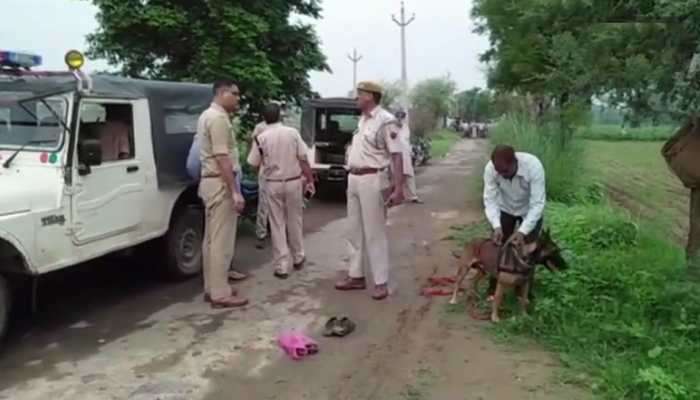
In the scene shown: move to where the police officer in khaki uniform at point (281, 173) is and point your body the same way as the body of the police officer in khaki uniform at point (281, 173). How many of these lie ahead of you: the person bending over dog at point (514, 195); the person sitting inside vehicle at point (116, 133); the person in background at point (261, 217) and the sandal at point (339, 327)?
1

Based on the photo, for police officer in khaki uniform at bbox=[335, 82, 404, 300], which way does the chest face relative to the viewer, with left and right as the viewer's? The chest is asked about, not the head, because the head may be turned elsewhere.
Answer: facing the viewer and to the left of the viewer

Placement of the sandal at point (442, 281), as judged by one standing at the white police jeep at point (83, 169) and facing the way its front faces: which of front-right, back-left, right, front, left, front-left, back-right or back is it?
back-left

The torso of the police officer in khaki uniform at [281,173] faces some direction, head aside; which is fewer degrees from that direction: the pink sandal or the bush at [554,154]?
the bush

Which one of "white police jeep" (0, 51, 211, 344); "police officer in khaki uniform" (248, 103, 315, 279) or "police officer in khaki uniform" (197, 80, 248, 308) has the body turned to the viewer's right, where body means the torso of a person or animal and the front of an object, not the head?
"police officer in khaki uniform" (197, 80, 248, 308)

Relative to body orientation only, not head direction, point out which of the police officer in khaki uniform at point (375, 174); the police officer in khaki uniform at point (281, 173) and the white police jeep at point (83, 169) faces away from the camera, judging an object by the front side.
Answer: the police officer in khaki uniform at point (281, 173)

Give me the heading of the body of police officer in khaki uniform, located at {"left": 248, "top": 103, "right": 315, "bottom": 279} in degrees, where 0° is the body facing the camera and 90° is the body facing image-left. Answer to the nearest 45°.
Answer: approximately 180°

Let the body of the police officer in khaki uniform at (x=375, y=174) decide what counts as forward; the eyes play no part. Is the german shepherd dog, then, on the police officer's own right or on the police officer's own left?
on the police officer's own left

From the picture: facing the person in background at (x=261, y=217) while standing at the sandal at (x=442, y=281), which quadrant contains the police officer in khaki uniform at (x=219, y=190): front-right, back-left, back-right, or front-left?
front-left

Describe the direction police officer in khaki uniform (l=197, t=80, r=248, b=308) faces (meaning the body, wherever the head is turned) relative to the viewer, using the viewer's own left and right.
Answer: facing to the right of the viewer

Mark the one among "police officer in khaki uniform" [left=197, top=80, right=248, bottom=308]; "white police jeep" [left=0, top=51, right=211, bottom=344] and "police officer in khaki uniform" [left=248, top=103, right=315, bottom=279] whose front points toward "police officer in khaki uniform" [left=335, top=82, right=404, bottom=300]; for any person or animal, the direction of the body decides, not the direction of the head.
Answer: "police officer in khaki uniform" [left=197, top=80, right=248, bottom=308]

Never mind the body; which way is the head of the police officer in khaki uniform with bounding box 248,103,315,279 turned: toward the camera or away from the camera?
away from the camera

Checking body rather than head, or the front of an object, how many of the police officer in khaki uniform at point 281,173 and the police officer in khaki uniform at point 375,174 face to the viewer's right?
0

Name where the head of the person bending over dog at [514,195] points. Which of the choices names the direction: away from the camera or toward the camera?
toward the camera

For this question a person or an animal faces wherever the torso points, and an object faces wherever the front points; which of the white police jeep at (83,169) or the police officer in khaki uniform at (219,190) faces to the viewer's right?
the police officer in khaki uniform
